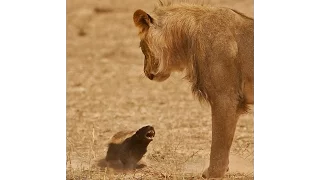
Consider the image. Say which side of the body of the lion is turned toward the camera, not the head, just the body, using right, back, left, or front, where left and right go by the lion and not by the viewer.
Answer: left

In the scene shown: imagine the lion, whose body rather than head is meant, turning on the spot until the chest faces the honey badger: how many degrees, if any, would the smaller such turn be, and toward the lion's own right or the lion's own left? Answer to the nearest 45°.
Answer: approximately 45° to the lion's own right
